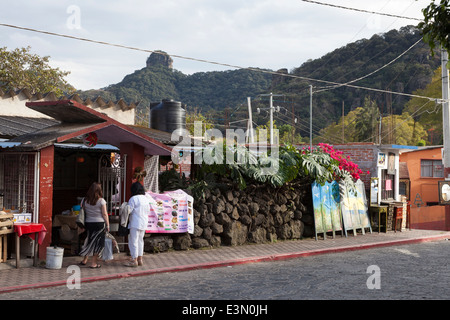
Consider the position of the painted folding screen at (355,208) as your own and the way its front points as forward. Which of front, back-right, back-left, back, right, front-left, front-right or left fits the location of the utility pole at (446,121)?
back-left

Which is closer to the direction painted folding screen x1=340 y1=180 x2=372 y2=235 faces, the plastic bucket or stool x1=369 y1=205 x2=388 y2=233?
the plastic bucket

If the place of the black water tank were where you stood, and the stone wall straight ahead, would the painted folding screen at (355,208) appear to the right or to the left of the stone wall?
left

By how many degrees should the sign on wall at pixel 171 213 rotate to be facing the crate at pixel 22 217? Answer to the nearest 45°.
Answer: approximately 45° to its right

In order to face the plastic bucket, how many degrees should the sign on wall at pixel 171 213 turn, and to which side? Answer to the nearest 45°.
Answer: approximately 45° to its right

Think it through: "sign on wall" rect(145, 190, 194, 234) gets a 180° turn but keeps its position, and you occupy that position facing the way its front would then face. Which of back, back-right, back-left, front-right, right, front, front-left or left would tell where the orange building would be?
front-right

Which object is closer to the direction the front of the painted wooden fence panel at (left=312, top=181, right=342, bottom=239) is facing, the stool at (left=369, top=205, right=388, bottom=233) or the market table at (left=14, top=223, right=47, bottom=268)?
the market table

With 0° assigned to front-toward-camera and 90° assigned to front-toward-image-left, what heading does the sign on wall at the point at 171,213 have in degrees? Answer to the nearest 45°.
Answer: approximately 0°

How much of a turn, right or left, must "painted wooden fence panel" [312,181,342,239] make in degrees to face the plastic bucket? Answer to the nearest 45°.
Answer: approximately 45° to its right
